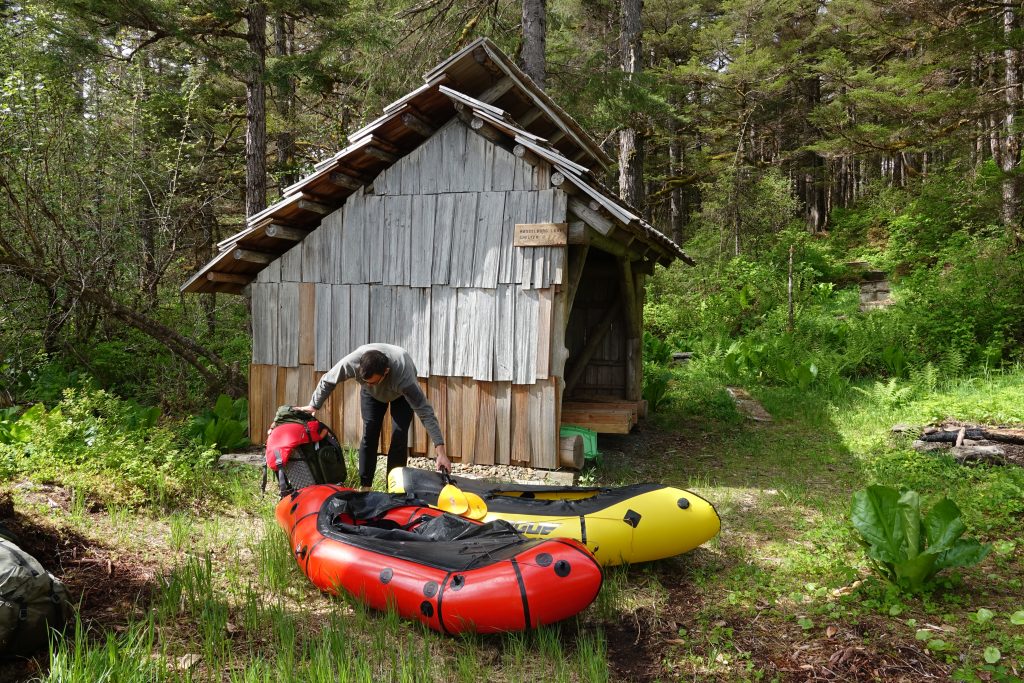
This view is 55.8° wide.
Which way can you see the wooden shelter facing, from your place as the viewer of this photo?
facing to the right of the viewer

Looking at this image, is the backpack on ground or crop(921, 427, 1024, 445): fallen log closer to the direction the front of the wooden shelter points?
the fallen log

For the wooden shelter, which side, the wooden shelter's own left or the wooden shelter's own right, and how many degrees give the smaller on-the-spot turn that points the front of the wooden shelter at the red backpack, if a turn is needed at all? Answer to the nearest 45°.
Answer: approximately 135° to the wooden shelter's own right

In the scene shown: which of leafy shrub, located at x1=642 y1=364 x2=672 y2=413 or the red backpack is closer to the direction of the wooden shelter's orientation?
the leafy shrub

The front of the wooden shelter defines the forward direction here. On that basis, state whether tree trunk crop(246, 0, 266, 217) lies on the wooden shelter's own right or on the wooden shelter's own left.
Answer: on the wooden shelter's own left

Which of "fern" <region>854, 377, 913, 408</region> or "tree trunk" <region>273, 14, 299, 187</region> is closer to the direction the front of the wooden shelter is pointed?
the fern

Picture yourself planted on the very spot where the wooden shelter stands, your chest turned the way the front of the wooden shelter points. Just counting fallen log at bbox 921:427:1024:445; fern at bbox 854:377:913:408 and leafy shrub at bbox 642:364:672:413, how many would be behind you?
0

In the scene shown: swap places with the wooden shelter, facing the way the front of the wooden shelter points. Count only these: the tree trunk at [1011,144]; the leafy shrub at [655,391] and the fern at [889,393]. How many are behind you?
0

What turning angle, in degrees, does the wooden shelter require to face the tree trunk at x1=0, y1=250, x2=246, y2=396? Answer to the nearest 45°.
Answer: approximately 135° to its left

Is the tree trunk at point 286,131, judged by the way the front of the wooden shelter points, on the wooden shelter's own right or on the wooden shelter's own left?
on the wooden shelter's own left

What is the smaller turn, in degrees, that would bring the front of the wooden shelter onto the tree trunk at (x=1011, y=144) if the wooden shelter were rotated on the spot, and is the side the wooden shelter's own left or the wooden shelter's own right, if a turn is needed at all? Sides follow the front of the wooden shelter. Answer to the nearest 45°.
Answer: approximately 45° to the wooden shelter's own left

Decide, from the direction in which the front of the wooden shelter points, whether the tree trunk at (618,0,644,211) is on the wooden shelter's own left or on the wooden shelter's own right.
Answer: on the wooden shelter's own left

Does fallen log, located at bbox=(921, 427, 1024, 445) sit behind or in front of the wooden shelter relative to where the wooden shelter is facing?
in front

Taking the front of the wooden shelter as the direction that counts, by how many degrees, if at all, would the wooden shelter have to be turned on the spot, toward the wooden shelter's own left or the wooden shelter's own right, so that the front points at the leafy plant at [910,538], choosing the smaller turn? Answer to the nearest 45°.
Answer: approximately 45° to the wooden shelter's own right

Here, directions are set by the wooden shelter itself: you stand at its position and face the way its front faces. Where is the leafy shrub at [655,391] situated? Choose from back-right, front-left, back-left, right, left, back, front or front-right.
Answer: front-left
